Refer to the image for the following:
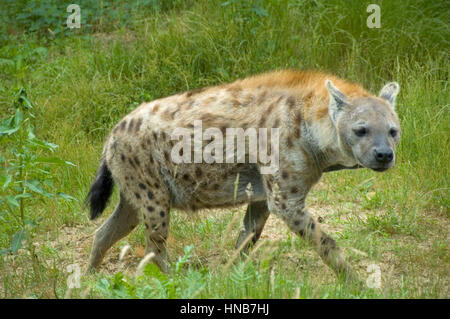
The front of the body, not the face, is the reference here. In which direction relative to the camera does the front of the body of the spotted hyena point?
to the viewer's right
